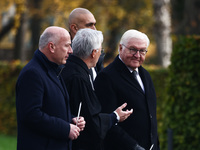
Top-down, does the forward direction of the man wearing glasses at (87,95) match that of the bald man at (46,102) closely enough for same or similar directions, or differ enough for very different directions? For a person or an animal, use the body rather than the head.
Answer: same or similar directions

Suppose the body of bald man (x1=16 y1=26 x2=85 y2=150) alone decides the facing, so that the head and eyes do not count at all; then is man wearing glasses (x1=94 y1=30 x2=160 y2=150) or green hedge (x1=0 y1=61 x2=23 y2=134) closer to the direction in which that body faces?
the man wearing glasses

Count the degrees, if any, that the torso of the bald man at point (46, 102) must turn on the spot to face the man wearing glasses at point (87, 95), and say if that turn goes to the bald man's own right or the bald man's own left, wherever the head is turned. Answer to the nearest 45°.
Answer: approximately 45° to the bald man's own left

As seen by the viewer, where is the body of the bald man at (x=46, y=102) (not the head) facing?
to the viewer's right

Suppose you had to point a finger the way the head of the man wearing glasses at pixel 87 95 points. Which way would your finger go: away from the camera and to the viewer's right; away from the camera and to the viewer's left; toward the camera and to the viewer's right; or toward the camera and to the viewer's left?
away from the camera and to the viewer's right

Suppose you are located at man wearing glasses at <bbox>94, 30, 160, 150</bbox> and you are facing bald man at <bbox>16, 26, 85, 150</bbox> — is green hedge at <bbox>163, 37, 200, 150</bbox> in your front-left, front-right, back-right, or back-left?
back-right

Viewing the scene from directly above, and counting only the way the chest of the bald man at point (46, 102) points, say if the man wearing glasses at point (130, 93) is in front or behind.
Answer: in front

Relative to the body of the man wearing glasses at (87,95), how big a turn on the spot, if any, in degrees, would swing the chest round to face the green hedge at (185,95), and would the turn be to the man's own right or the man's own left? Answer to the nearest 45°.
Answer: approximately 45° to the man's own left
